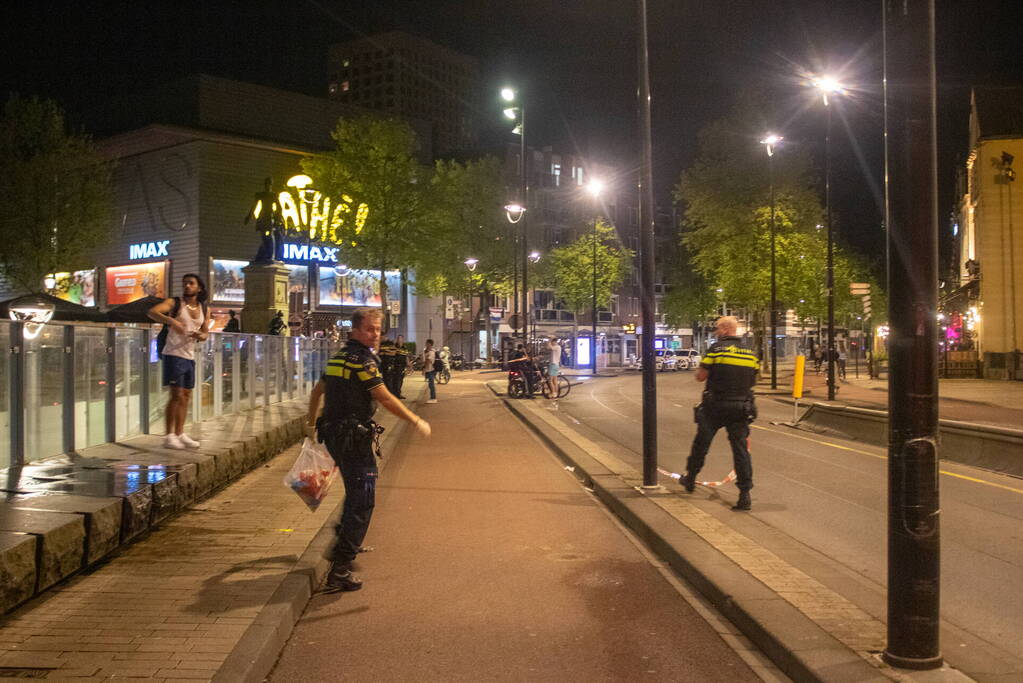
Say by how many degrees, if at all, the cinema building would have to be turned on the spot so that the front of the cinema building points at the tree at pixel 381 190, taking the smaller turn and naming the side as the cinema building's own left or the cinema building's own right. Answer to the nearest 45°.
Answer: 0° — it already faces it

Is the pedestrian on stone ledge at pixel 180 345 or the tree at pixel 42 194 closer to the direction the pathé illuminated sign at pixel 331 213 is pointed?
the pedestrian on stone ledge

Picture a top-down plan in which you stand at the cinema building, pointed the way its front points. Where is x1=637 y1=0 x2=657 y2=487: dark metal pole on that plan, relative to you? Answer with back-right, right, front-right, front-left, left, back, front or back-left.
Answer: front-right

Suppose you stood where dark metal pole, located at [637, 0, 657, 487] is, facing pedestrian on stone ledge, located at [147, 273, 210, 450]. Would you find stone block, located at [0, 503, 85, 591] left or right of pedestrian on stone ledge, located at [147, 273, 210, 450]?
left

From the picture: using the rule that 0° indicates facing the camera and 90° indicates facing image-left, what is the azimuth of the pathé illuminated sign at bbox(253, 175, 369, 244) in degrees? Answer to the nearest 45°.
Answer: approximately 315°

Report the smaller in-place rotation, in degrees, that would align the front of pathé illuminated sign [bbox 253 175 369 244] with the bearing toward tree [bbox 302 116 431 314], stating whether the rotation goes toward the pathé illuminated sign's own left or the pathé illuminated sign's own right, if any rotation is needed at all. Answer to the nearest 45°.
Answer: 0° — it already faces it

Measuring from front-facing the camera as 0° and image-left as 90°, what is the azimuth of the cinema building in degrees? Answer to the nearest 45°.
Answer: approximately 315°

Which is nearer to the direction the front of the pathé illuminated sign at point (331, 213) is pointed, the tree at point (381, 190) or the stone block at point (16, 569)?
the tree

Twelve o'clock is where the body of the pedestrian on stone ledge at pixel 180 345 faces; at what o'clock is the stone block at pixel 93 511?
The stone block is roughly at 2 o'clock from the pedestrian on stone ledge.

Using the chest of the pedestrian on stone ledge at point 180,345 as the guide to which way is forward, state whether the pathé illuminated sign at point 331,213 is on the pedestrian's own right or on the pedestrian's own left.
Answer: on the pedestrian's own left
